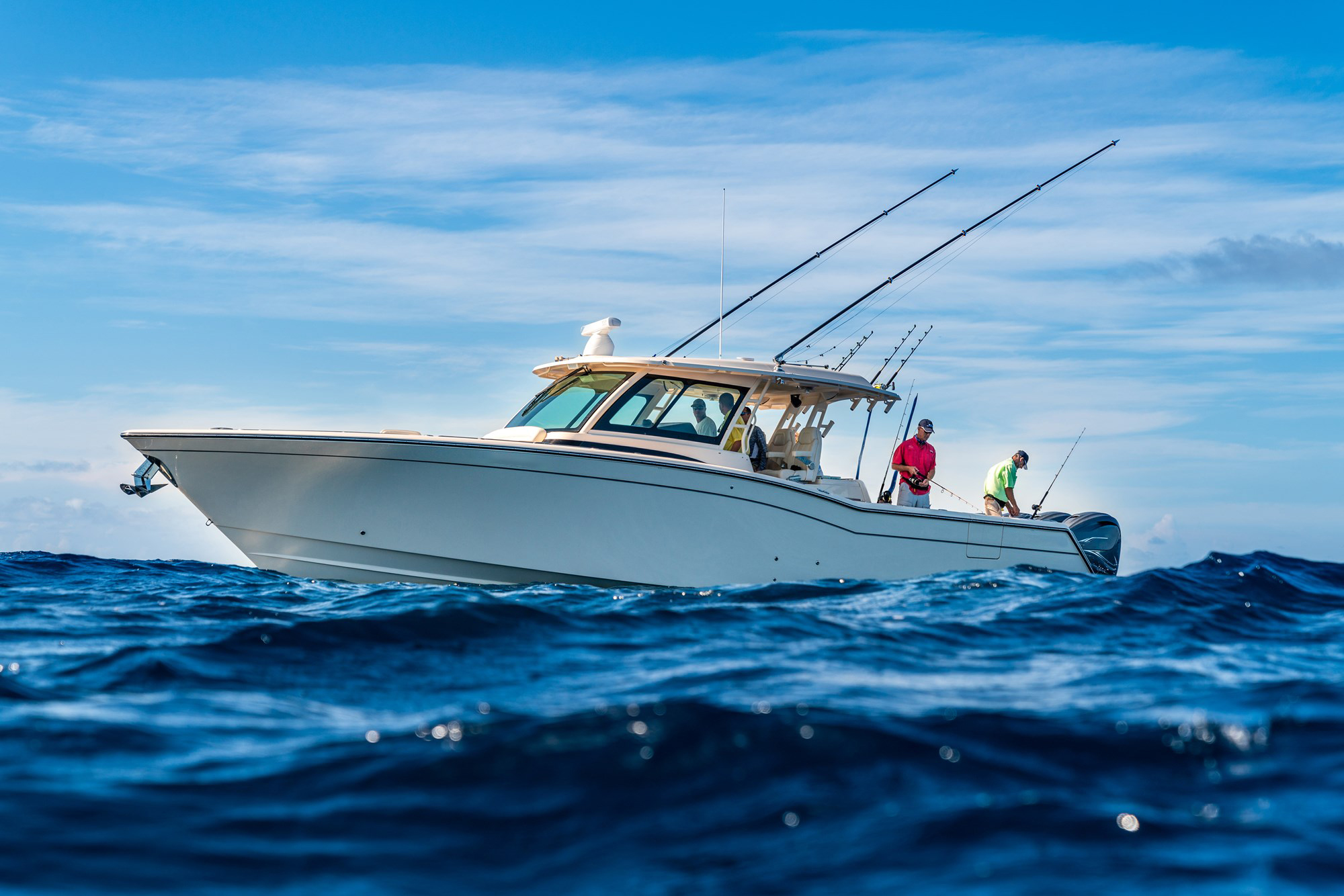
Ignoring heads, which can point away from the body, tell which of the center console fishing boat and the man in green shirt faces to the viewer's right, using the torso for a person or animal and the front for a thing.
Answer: the man in green shirt

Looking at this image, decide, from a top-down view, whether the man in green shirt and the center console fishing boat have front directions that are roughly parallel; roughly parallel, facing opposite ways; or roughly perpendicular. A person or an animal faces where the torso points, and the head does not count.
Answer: roughly parallel, facing opposite ways

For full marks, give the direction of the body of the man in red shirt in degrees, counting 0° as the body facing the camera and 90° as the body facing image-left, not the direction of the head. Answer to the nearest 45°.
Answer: approximately 315°

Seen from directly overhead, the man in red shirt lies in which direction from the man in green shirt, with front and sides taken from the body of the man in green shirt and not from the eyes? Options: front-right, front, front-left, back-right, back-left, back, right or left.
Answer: back-right

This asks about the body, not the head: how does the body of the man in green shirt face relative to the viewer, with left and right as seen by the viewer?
facing to the right of the viewer

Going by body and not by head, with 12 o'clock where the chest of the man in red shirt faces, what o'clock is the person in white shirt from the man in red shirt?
The person in white shirt is roughly at 3 o'clock from the man in red shirt.

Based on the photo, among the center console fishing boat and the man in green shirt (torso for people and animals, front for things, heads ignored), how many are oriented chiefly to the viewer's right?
1

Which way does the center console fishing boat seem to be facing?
to the viewer's left
